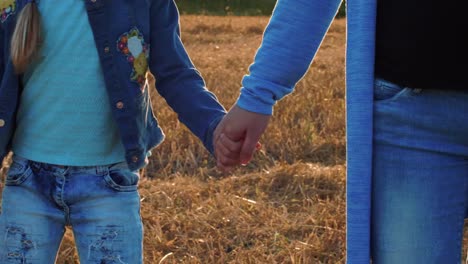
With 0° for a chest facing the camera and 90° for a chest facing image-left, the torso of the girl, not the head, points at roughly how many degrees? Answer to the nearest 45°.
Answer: approximately 0°
